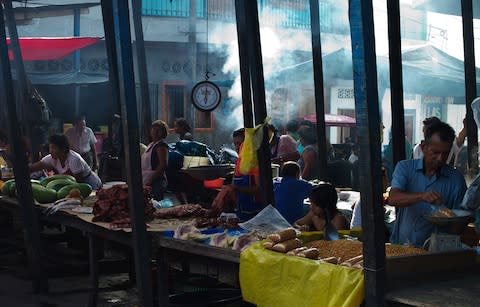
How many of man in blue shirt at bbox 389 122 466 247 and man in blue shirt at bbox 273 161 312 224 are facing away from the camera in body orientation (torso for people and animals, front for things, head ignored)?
1

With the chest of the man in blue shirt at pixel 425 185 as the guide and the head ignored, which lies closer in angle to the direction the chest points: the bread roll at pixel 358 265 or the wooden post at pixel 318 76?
the bread roll

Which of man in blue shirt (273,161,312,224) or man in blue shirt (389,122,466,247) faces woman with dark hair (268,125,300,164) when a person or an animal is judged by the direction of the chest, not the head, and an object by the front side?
man in blue shirt (273,161,312,224)

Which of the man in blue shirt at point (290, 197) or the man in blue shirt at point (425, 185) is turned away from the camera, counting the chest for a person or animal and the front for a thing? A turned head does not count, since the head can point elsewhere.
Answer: the man in blue shirt at point (290, 197)

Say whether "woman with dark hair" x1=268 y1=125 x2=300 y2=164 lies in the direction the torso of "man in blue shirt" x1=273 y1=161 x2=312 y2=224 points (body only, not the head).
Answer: yes

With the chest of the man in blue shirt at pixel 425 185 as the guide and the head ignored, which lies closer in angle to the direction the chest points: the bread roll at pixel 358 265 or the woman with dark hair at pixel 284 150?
the bread roll

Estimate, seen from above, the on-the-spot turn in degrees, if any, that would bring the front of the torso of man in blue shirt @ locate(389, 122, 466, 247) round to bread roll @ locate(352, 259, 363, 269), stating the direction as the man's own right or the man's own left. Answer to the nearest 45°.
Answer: approximately 45° to the man's own right

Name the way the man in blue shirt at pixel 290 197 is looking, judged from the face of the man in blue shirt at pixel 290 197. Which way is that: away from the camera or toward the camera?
away from the camera

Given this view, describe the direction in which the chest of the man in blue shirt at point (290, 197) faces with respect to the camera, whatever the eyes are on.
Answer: away from the camera
